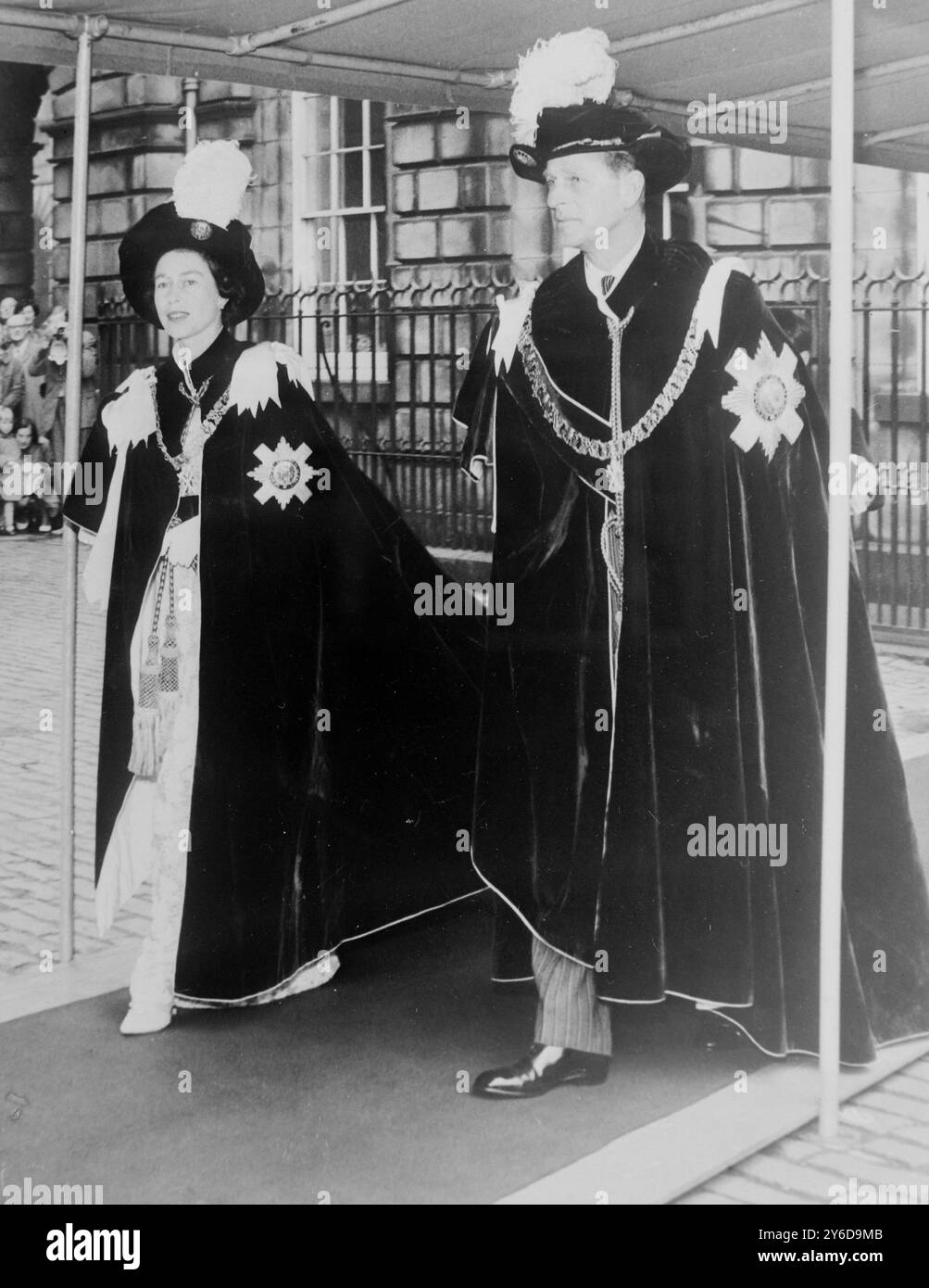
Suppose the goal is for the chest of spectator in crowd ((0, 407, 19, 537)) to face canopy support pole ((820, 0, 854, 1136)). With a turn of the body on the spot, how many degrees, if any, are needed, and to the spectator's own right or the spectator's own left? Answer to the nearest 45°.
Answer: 0° — they already face it

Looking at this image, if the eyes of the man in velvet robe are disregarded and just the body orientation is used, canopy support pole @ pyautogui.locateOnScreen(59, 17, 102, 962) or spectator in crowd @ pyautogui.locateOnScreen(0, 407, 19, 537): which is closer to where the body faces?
the canopy support pole

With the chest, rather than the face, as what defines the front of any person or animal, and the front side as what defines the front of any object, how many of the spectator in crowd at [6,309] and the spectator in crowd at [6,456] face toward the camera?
2

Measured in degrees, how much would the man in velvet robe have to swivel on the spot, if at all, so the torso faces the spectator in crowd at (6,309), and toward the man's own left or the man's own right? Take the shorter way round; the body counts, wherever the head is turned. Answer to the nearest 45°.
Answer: approximately 90° to the man's own right

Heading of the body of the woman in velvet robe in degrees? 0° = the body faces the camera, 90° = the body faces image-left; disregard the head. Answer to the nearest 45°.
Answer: approximately 45°

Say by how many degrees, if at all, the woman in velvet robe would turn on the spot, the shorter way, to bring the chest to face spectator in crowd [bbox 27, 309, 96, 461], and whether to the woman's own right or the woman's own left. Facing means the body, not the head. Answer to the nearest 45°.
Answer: approximately 135° to the woman's own right

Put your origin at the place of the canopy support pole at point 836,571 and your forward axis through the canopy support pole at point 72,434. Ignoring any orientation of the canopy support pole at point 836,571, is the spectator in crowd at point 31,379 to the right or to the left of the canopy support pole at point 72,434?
right
